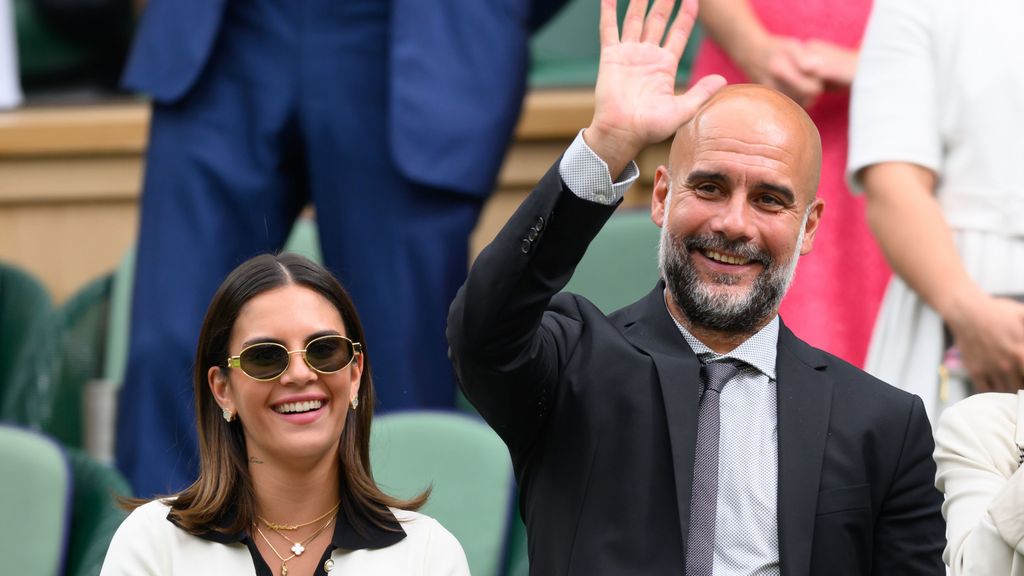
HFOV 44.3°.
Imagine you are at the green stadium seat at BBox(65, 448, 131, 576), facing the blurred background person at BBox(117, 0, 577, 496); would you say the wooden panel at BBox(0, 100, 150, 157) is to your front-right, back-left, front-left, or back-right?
front-left

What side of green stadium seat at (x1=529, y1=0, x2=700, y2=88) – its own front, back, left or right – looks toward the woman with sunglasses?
front

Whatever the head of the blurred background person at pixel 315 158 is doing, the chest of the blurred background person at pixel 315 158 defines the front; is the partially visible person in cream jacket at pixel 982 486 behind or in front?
in front

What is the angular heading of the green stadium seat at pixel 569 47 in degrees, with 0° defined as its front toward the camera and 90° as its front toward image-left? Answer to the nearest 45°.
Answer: approximately 0°

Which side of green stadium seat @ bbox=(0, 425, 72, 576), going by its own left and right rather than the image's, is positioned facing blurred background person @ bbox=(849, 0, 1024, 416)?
left

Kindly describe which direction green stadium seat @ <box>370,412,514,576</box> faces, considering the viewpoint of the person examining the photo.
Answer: facing the viewer

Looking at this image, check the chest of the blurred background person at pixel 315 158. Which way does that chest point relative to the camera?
toward the camera

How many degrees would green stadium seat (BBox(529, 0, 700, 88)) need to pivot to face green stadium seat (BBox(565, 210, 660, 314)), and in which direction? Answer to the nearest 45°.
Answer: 0° — it already faces it

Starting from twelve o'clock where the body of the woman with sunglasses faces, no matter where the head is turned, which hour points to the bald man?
The bald man is roughly at 9 o'clock from the woman with sunglasses.
